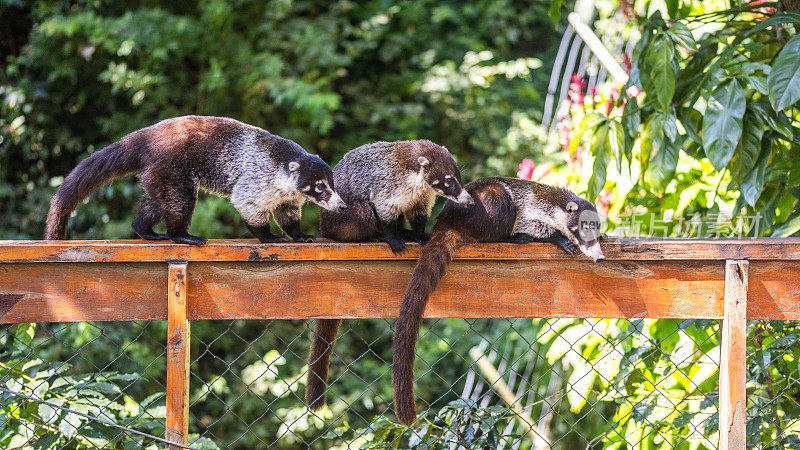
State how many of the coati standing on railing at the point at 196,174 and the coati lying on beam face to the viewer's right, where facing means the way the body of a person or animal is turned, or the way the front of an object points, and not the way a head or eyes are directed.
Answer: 2

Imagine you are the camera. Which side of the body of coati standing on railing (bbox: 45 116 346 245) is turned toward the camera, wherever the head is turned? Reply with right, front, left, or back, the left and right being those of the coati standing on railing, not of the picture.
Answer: right

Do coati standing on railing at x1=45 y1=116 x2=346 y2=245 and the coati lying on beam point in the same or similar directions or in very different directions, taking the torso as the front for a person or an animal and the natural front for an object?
same or similar directions

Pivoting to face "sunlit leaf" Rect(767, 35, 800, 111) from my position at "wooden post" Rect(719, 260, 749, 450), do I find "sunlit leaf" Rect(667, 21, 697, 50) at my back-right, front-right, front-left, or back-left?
front-left

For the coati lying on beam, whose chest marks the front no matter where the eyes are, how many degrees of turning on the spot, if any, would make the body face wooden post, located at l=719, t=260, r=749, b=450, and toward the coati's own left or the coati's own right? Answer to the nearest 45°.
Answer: approximately 45° to the coati's own right

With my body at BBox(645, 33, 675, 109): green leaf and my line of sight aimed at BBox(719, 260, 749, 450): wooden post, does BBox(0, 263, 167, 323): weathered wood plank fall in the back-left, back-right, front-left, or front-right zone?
front-right

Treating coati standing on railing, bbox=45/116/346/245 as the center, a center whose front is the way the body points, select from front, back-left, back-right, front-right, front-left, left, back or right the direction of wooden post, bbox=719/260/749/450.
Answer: front-right

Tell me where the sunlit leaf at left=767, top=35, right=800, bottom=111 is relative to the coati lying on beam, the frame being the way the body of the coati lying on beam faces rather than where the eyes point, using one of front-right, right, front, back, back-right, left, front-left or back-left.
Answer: front

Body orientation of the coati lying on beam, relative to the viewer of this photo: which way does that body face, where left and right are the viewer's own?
facing to the right of the viewer

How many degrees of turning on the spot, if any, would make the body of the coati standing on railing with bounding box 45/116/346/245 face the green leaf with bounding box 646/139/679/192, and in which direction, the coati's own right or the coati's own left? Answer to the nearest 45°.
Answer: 0° — it already faces it

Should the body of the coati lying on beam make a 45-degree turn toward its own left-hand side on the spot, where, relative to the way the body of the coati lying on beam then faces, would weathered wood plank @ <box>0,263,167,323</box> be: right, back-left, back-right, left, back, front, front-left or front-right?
back
